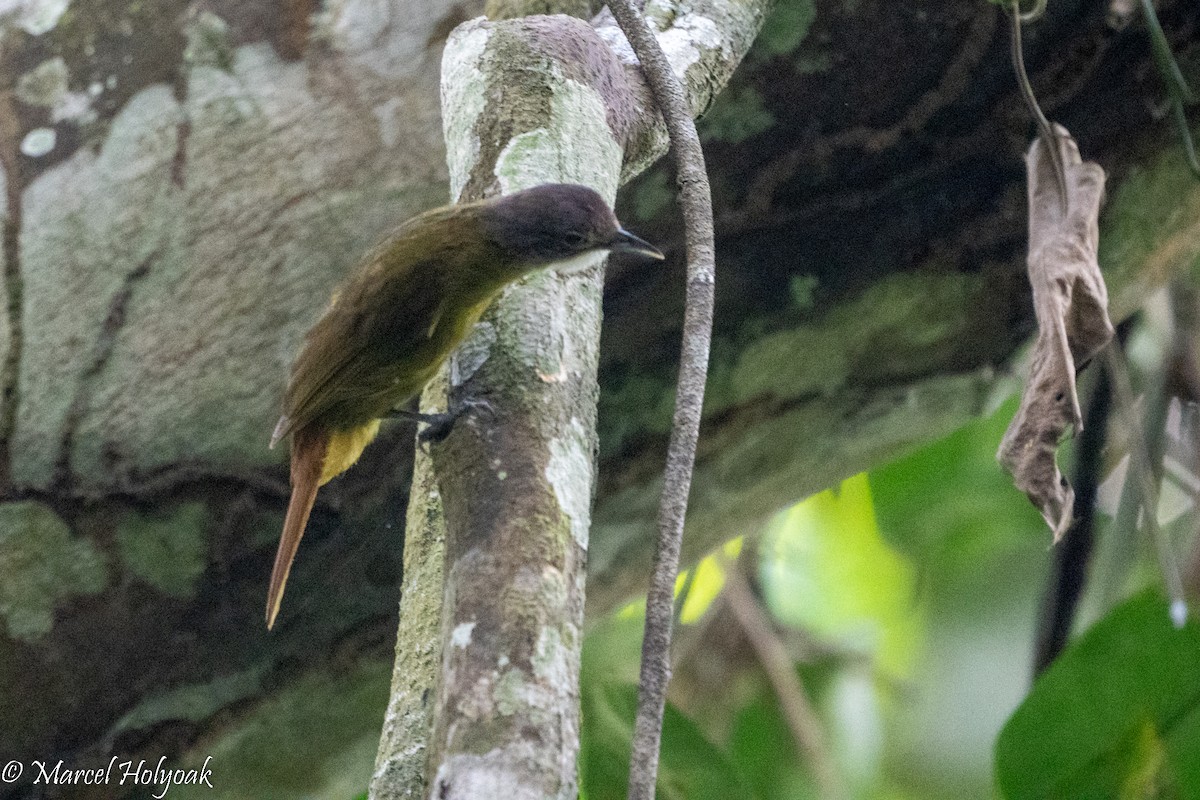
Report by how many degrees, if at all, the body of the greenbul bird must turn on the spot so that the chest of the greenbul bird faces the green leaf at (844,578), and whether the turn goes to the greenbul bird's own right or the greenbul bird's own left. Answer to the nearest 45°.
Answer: approximately 45° to the greenbul bird's own left

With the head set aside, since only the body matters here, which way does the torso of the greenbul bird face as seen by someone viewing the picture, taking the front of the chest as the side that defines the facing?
to the viewer's right
